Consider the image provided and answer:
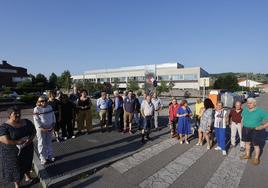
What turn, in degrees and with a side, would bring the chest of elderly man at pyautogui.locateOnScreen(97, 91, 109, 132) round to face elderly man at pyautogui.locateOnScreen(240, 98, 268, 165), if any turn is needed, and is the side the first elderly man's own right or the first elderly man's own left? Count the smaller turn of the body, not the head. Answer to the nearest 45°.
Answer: approximately 45° to the first elderly man's own left

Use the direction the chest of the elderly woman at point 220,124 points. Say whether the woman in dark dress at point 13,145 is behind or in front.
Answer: in front

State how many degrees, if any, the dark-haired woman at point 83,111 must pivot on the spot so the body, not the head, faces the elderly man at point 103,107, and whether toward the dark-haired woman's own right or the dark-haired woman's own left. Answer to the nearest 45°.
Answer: approximately 135° to the dark-haired woman's own left

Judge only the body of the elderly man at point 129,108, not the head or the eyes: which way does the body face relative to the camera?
toward the camera

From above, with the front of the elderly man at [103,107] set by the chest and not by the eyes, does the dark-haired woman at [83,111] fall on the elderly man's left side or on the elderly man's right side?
on the elderly man's right side

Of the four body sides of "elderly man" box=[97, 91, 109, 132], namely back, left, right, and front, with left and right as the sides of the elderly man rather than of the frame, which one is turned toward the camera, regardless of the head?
front

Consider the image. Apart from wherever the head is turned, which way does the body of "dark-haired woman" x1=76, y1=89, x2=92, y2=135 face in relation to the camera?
toward the camera

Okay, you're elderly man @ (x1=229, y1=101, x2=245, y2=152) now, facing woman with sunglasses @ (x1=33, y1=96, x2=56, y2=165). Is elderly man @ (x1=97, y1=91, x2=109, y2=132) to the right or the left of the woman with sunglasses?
right

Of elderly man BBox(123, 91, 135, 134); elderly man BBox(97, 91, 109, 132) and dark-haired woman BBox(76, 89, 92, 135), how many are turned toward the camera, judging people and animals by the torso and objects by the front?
3

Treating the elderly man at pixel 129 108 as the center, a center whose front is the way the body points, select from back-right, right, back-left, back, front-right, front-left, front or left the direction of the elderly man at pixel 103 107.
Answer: right

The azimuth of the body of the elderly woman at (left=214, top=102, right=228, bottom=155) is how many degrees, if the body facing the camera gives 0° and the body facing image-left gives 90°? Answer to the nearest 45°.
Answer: approximately 45°

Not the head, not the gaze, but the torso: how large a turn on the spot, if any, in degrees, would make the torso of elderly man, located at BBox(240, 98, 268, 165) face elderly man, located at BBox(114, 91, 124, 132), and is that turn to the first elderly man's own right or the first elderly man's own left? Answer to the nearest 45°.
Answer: approximately 45° to the first elderly man's own right

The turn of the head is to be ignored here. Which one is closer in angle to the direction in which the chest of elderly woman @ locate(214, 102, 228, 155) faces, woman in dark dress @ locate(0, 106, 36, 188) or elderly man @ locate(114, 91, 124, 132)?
the woman in dark dress
